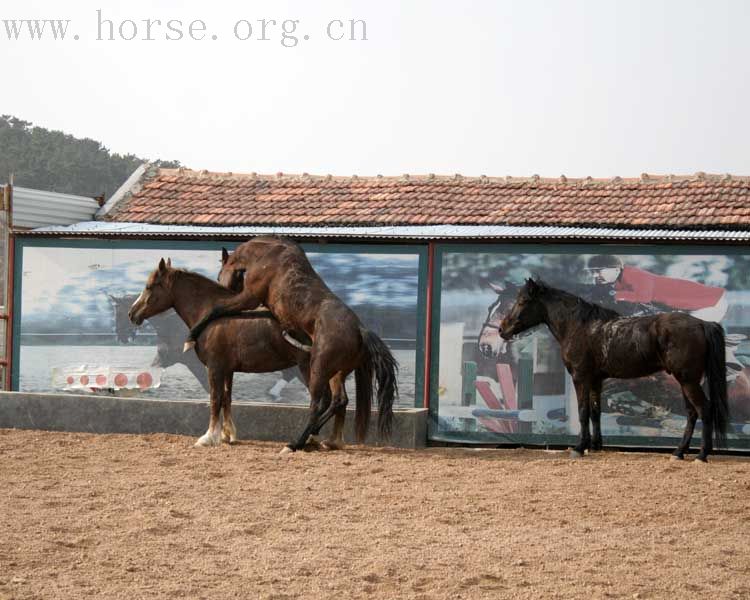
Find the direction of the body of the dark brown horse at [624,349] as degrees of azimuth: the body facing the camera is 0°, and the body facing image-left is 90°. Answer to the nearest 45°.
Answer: approximately 90°

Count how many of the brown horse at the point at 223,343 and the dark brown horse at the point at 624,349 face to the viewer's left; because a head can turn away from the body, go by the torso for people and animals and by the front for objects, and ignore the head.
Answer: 2

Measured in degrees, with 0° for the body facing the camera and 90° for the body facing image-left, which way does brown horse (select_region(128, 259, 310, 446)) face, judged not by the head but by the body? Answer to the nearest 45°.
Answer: approximately 90°

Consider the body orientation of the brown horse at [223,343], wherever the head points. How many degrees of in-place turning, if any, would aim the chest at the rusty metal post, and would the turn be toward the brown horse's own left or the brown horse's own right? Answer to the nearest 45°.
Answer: approximately 45° to the brown horse's own right

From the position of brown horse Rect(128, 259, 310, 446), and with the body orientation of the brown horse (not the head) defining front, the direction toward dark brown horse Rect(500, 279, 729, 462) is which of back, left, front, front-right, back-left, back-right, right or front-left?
back

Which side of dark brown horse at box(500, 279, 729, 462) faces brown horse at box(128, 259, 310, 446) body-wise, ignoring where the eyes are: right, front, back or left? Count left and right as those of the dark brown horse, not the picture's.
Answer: front

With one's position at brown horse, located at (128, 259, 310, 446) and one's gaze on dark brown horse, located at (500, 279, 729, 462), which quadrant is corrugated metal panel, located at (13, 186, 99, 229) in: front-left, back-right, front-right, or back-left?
back-left

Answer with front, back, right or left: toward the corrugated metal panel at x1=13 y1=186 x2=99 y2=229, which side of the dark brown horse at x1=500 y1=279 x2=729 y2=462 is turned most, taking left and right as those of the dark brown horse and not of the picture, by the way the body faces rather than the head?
front

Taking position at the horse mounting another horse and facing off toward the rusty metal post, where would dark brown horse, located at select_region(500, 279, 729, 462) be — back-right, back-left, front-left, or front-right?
back-right

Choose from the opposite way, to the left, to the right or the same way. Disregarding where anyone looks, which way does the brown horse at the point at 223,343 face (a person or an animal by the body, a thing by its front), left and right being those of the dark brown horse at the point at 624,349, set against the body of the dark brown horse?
the same way
